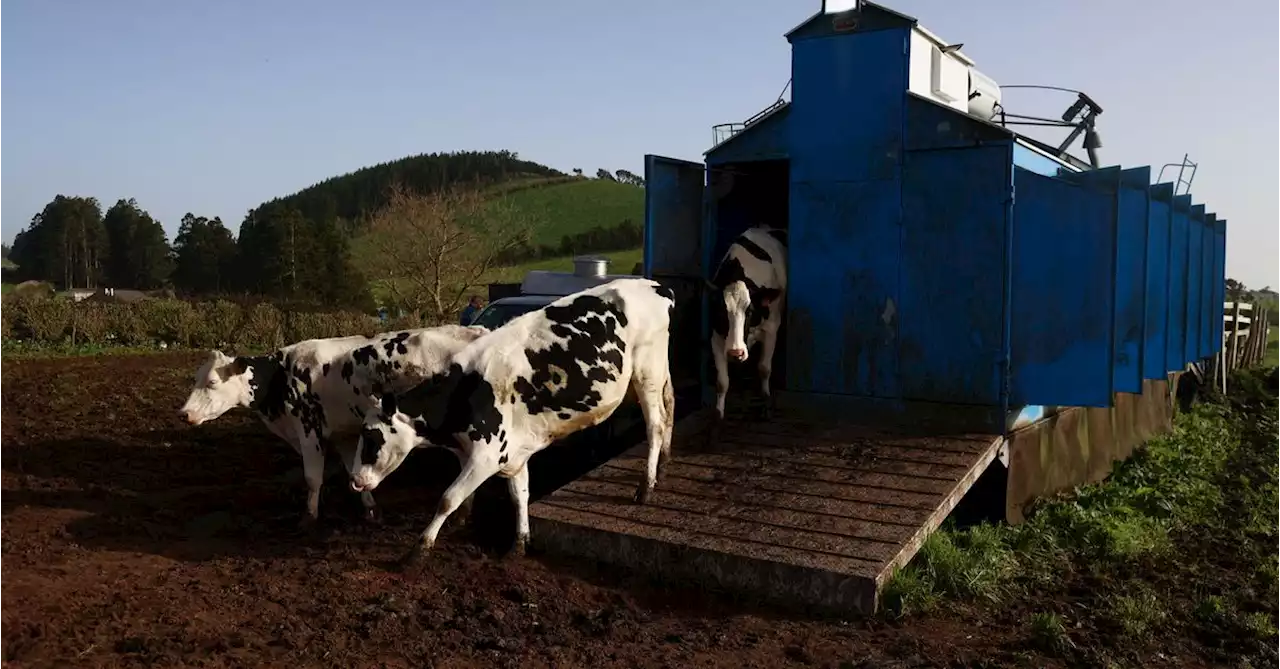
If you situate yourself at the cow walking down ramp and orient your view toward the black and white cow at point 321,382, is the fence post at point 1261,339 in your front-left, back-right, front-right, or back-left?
back-right

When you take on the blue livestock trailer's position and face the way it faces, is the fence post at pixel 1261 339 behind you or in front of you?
in front

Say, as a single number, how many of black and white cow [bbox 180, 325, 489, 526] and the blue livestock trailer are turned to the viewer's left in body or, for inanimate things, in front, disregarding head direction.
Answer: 1

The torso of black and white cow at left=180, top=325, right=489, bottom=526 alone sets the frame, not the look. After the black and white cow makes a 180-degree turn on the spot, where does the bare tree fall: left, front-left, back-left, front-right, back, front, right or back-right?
left

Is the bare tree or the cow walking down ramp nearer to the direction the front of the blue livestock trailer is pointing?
the bare tree

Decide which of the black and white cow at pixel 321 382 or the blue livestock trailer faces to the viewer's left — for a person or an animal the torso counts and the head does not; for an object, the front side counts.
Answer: the black and white cow

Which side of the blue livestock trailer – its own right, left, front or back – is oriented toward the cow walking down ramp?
back

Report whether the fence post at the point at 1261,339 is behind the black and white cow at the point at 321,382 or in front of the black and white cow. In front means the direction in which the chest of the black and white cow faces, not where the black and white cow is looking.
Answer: behind

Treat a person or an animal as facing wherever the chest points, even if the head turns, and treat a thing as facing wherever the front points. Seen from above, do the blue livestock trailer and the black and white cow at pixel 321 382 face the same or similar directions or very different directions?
very different directions

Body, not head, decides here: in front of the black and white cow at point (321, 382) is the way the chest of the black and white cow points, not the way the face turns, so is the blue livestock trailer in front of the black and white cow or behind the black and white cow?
behind

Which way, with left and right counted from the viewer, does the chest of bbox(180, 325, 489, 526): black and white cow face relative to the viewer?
facing to the left of the viewer

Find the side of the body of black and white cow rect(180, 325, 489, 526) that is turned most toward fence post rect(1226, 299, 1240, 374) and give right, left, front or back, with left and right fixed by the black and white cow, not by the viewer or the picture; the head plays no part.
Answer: back

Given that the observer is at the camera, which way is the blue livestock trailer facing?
facing away from the viewer and to the right of the viewer

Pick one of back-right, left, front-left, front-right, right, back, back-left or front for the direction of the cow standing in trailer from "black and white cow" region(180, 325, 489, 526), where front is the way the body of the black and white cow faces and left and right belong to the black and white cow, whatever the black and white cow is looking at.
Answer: back
